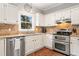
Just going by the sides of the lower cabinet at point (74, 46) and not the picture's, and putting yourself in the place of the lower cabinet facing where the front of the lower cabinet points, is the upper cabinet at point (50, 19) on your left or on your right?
on your right

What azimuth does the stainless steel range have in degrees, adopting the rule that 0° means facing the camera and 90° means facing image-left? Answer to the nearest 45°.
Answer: approximately 45°

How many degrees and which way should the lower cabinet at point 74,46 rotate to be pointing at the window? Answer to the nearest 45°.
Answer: approximately 45° to its right

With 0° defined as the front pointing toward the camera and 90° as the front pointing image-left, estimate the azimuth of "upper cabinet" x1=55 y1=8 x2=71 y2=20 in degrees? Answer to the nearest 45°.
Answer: approximately 45°

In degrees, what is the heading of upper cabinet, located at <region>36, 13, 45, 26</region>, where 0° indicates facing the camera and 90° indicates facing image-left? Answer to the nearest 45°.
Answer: approximately 315°
